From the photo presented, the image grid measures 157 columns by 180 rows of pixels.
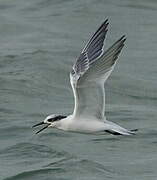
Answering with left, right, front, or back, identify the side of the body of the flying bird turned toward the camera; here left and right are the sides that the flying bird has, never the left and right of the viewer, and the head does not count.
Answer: left
